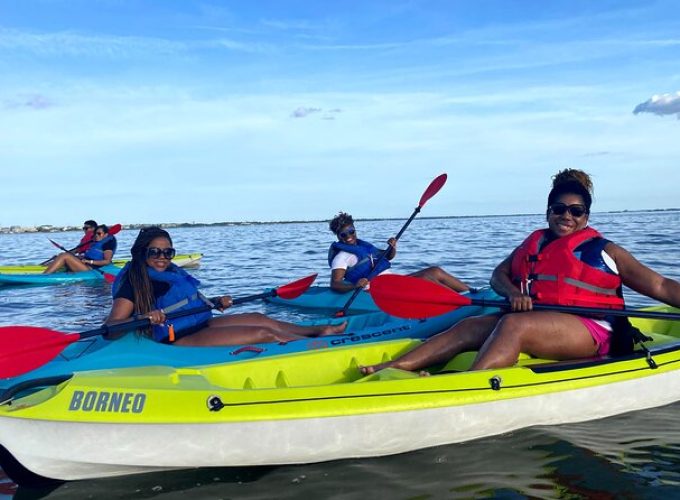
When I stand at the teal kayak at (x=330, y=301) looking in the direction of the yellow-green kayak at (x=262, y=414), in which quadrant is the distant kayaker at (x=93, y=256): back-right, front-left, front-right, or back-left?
back-right

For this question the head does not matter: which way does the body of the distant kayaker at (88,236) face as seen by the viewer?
to the viewer's left

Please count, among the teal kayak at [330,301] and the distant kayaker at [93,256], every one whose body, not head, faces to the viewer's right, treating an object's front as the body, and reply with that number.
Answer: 1

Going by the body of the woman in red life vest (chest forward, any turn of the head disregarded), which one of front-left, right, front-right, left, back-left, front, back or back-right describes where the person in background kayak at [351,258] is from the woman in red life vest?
right

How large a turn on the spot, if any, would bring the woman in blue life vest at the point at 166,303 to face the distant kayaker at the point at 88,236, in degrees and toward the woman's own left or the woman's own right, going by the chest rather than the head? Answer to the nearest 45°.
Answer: approximately 135° to the woman's own left

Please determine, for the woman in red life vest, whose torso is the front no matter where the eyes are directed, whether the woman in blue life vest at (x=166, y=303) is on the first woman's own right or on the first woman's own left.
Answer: on the first woman's own right

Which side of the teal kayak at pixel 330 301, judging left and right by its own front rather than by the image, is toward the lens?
right

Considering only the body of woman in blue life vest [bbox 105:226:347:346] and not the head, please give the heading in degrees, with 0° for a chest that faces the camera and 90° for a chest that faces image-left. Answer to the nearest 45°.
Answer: approximately 315°

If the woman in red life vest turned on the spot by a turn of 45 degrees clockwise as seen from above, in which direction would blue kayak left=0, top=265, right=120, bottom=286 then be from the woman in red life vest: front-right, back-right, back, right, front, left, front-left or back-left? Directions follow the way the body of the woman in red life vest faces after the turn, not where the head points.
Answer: front-right

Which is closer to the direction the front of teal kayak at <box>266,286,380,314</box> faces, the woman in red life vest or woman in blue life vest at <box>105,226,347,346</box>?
the woman in red life vest

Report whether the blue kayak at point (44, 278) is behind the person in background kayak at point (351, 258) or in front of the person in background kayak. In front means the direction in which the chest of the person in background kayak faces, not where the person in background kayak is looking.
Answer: behind

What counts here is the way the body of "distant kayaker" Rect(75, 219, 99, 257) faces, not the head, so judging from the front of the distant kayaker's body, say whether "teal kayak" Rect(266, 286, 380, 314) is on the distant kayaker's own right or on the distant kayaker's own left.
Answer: on the distant kayaker's own left

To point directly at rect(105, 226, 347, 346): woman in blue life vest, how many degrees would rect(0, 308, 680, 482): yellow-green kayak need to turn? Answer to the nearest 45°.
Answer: approximately 45° to its right

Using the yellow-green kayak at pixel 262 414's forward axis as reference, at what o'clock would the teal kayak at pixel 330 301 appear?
The teal kayak is roughly at 3 o'clock from the yellow-green kayak.

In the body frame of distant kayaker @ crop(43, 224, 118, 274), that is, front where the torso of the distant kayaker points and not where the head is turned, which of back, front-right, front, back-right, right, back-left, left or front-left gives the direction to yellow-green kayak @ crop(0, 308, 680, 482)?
left
